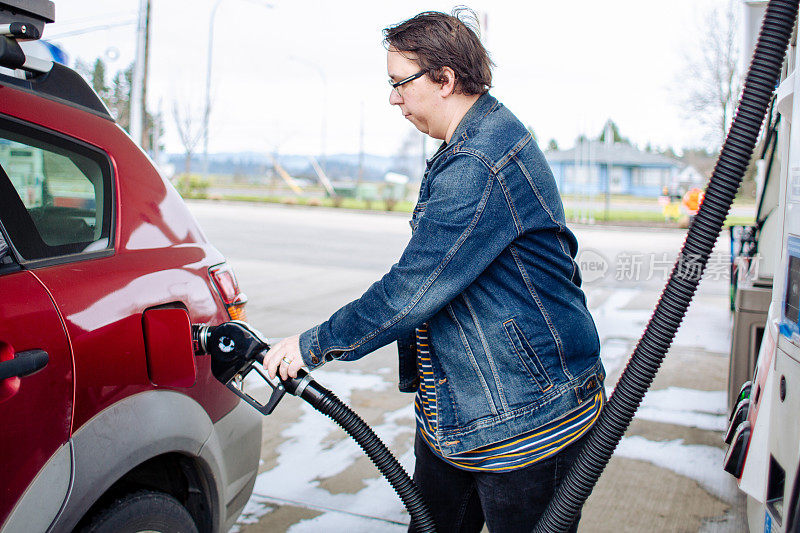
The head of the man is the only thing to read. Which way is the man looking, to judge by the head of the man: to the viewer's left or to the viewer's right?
to the viewer's left

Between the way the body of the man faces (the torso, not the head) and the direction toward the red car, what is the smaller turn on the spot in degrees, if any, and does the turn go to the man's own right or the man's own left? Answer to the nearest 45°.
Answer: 0° — they already face it

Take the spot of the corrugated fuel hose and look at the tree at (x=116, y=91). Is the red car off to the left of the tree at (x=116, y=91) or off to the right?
left

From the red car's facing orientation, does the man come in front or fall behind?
behind

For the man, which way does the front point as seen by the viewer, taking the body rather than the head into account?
to the viewer's left

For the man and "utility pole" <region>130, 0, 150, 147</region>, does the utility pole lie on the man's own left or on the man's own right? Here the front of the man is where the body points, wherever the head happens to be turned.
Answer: on the man's own right

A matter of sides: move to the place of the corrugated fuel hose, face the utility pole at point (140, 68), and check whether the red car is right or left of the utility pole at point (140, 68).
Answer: left

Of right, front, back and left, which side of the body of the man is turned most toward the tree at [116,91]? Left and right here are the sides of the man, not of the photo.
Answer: right

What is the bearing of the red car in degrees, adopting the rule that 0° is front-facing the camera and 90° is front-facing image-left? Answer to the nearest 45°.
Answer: approximately 90°

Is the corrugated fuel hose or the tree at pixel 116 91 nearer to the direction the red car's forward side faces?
the tree
